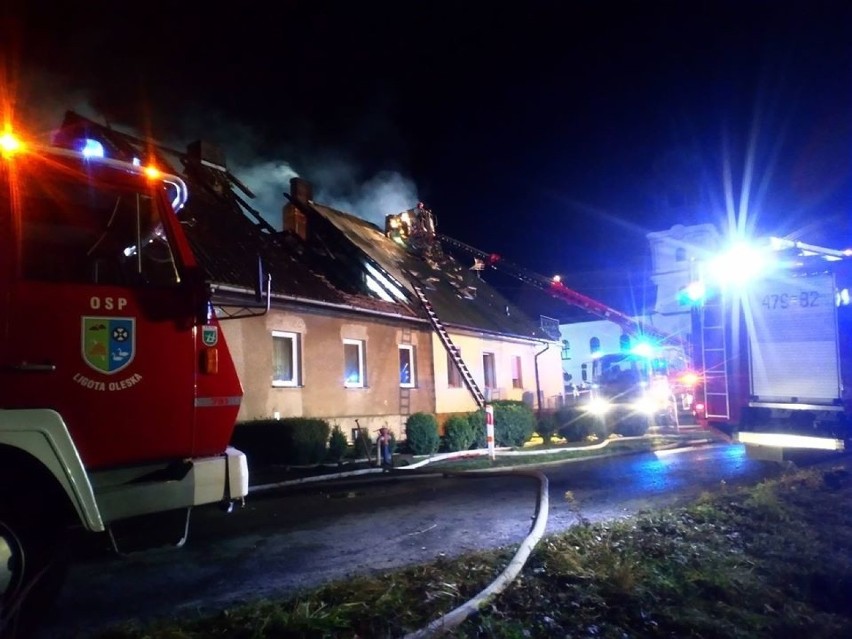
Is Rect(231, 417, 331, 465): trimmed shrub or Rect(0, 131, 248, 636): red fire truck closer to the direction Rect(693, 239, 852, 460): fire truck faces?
the trimmed shrub

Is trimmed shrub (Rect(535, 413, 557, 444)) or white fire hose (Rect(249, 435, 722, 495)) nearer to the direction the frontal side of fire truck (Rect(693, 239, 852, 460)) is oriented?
the trimmed shrub

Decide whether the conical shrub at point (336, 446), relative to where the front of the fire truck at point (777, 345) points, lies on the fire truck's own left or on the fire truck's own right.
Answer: on the fire truck's own left

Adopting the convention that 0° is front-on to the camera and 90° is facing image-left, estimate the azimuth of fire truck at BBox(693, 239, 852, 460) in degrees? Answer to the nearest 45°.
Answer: approximately 180°

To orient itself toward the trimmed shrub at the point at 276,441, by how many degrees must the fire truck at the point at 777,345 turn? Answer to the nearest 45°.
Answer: approximately 90° to its left

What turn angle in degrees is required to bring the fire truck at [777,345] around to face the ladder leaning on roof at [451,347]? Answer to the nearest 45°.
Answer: approximately 45° to its left

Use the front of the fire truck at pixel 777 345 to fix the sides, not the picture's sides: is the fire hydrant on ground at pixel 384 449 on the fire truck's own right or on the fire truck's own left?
on the fire truck's own left

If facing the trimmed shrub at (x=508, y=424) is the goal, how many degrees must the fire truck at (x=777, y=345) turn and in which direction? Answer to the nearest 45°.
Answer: approximately 45° to its left

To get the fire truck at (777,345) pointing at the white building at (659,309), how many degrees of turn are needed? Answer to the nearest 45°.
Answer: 0° — it already faces it

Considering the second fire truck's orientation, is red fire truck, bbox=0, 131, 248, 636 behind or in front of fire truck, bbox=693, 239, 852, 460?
behind
